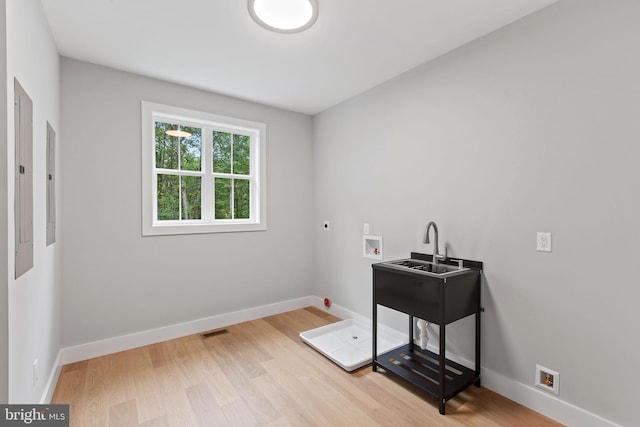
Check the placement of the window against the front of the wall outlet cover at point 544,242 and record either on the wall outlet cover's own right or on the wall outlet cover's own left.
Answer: on the wall outlet cover's own right

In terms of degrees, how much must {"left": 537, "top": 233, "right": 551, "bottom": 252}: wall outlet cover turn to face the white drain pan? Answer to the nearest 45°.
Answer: approximately 90° to its right

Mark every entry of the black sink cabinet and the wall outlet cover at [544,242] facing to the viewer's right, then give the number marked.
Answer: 0

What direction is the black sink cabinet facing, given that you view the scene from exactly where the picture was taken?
facing the viewer and to the left of the viewer

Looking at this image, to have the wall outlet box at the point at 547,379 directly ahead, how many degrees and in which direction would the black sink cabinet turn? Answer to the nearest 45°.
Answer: approximately 135° to its left

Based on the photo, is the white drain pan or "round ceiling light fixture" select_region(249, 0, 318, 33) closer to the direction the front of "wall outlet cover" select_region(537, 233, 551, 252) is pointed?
the round ceiling light fixture

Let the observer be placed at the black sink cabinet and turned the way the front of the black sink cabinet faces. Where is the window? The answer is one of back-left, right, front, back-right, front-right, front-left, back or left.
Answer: front-right
